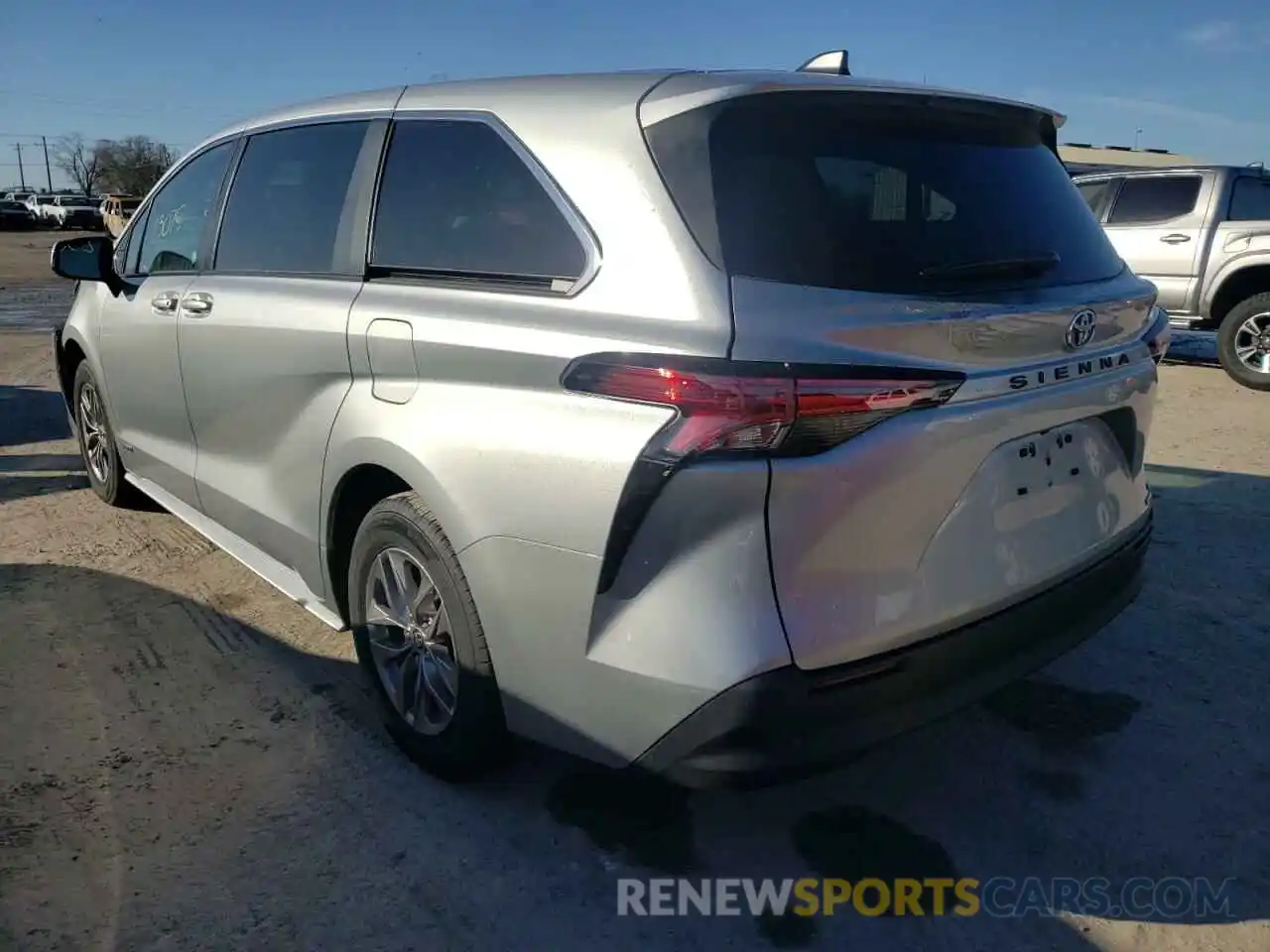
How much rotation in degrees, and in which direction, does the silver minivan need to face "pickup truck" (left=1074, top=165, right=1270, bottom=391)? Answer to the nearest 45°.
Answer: approximately 90° to its right

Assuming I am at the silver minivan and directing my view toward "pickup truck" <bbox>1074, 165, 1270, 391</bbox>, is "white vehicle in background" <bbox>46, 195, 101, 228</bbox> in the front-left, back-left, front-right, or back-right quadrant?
front-left

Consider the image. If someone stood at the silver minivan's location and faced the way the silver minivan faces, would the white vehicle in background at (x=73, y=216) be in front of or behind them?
in front

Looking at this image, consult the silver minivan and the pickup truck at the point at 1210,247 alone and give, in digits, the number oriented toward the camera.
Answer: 0

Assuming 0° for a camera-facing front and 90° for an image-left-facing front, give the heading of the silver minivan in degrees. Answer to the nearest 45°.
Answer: approximately 135°
